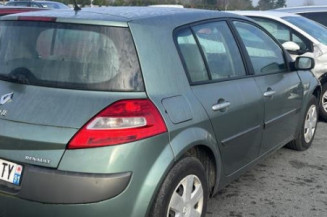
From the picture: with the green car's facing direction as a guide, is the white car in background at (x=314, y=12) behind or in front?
in front

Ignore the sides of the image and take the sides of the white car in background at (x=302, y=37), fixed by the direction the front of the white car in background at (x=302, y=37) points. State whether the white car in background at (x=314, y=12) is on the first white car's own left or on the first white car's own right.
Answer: on the first white car's own left

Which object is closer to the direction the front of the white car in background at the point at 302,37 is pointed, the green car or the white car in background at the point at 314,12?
the green car

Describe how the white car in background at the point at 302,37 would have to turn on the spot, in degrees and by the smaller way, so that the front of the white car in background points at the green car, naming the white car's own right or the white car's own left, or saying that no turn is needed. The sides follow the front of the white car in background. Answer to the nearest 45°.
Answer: approximately 45° to the white car's own right

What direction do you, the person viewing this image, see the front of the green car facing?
facing away from the viewer and to the right of the viewer

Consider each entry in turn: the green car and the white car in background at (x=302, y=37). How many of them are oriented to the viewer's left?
0
